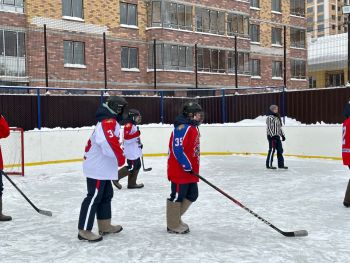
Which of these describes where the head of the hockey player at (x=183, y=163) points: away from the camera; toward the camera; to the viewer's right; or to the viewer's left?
to the viewer's right

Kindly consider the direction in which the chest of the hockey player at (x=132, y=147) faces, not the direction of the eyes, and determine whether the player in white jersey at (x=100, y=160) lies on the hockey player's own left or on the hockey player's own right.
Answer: on the hockey player's own right

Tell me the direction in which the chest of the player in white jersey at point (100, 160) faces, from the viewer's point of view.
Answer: to the viewer's right

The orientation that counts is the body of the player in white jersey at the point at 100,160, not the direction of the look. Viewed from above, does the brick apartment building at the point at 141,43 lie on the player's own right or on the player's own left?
on the player's own left

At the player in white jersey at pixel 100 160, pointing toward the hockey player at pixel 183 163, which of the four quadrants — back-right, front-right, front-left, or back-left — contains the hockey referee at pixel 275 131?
front-left

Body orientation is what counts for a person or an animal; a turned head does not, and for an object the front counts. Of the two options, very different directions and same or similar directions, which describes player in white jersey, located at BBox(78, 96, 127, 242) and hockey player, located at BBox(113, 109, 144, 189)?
same or similar directions

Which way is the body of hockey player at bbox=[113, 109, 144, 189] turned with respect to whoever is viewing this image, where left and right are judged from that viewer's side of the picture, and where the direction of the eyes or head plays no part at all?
facing to the right of the viewer
